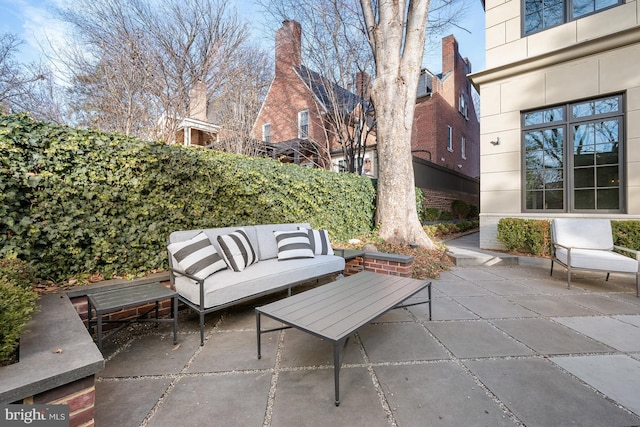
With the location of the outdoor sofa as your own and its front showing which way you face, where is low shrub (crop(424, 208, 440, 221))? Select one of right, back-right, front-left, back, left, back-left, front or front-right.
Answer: left

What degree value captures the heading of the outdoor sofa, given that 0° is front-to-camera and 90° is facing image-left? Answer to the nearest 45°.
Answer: approximately 315°

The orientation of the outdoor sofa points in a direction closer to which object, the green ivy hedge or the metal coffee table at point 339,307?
the metal coffee table

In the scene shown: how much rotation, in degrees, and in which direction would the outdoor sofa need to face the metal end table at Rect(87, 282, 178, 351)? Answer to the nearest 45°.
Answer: approximately 90° to its right

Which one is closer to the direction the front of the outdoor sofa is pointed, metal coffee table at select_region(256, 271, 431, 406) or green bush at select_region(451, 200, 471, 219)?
the metal coffee table

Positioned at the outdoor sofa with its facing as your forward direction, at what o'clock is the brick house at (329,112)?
The brick house is roughly at 8 o'clock from the outdoor sofa.

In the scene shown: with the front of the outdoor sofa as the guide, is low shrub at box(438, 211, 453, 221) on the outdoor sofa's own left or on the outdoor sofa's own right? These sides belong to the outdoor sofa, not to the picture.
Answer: on the outdoor sofa's own left

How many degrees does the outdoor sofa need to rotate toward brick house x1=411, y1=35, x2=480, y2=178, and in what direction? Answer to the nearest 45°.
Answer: approximately 90° to its left

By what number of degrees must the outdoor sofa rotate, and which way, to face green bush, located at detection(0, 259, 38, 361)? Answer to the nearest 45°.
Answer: approximately 90° to its right
